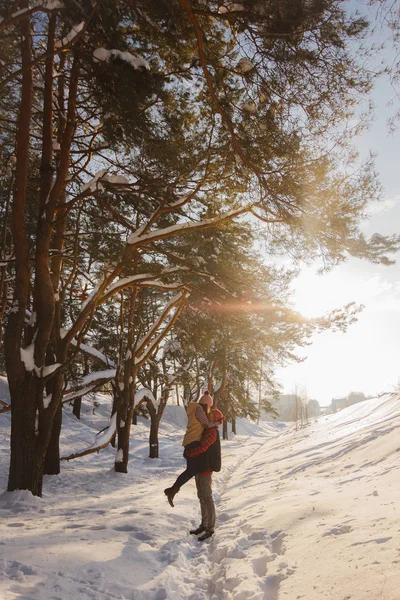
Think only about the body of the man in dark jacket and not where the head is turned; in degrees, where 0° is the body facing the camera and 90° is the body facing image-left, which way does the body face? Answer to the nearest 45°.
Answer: approximately 90°
